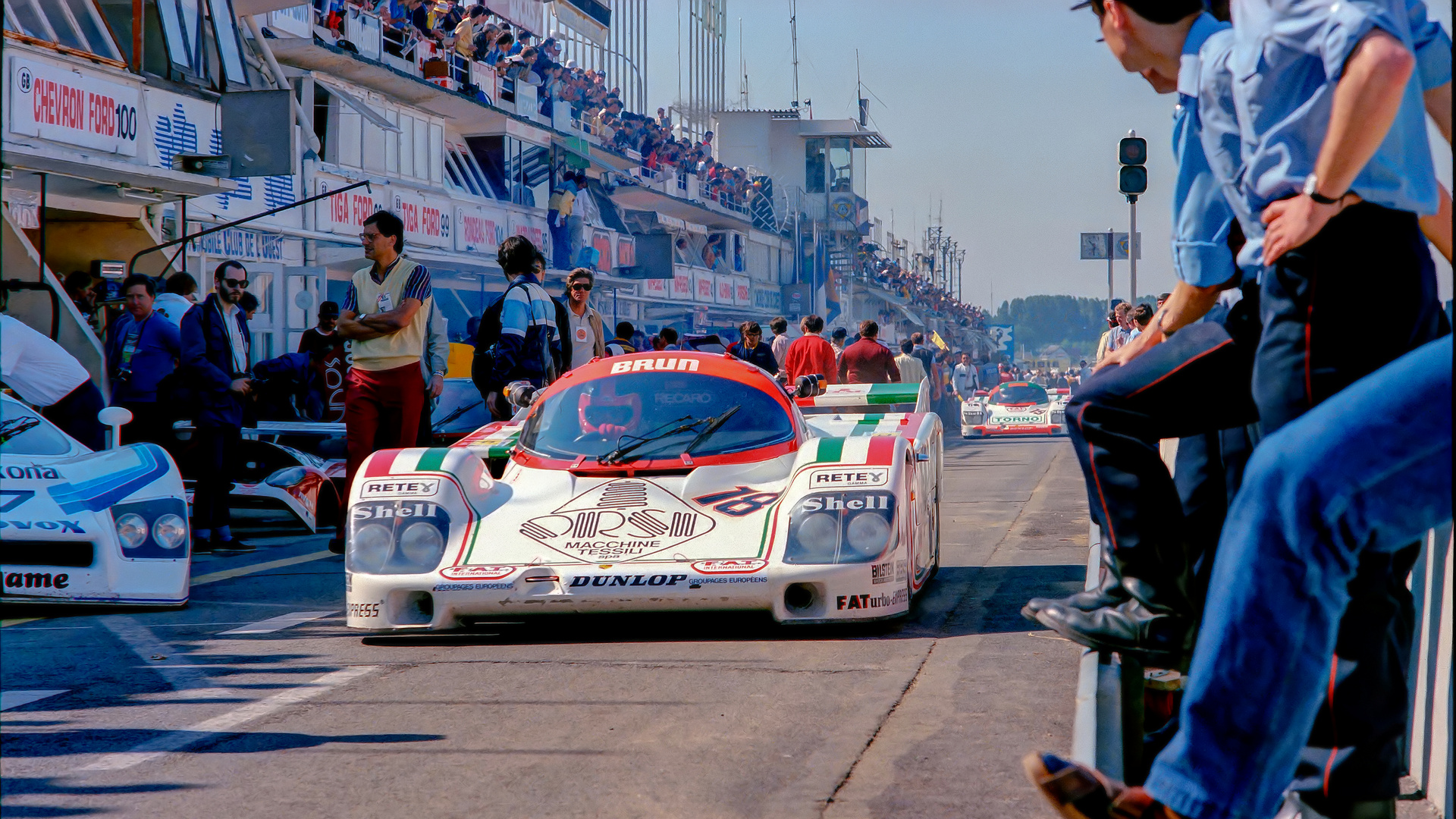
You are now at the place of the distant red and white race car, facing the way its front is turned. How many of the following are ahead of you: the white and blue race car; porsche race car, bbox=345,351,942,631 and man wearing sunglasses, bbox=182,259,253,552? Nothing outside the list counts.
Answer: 3

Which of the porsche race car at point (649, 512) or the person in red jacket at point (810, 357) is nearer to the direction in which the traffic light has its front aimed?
the porsche race car

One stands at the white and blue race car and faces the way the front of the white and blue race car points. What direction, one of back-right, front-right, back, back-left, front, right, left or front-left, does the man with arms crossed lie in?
back-left

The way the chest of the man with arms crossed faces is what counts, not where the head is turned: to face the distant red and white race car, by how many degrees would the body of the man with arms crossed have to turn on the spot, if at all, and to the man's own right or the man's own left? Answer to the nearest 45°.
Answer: approximately 180°

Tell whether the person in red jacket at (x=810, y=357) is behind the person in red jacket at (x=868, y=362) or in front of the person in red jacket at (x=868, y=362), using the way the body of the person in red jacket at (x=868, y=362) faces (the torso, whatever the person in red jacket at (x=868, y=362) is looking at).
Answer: behind

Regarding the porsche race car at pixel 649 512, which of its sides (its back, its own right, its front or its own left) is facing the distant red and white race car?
back

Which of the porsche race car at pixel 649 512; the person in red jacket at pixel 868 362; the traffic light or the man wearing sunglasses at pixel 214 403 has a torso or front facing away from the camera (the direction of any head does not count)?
the person in red jacket

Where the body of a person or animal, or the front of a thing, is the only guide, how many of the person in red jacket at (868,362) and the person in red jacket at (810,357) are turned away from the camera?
2

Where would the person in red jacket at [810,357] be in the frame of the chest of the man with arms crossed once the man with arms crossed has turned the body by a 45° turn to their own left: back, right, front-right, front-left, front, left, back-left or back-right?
back-left

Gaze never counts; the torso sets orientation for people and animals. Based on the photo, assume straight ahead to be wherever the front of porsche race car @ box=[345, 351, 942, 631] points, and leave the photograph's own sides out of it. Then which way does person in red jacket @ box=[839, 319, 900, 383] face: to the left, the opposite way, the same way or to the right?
the opposite way

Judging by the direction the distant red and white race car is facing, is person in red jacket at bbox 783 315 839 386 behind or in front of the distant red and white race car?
in front

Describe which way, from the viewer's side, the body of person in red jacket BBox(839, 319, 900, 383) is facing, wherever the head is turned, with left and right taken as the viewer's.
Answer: facing away from the viewer

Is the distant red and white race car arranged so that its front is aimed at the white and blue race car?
yes
